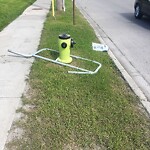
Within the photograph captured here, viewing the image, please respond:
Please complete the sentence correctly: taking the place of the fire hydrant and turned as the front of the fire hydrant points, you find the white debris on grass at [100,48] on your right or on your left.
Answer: on your left
